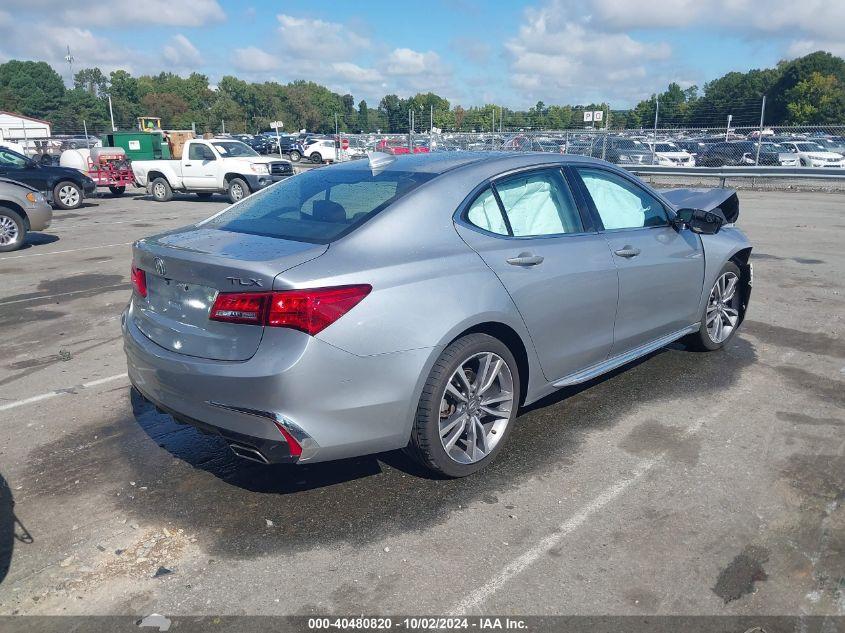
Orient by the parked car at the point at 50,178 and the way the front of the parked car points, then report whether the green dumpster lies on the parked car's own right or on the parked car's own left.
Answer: on the parked car's own left

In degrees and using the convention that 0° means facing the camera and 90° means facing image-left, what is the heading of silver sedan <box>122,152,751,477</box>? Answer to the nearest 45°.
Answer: approximately 225°

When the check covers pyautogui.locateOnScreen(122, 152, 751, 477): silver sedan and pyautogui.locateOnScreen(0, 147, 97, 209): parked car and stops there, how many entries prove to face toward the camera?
0

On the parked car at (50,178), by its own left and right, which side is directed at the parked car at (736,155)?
front

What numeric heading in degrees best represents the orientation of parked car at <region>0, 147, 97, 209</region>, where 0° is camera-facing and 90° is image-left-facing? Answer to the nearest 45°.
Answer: approximately 270°

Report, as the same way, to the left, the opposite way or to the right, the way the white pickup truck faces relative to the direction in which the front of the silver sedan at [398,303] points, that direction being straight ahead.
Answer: to the right

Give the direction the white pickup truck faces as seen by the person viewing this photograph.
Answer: facing the viewer and to the right of the viewer

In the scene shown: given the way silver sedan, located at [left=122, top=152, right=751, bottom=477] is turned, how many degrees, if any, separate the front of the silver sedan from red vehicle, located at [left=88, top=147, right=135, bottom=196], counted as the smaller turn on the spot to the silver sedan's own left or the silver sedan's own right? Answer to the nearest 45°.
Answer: approximately 90° to the silver sedan's own left

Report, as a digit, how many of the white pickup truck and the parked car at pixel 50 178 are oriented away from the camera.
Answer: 0

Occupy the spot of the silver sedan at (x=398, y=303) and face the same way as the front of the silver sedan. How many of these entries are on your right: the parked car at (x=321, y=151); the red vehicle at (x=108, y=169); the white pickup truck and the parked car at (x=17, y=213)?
0

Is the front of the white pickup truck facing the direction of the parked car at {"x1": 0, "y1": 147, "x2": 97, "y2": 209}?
no

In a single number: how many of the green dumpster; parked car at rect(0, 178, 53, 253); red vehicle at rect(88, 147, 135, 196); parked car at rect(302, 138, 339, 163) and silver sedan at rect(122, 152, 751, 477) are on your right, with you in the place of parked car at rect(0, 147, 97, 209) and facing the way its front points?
2

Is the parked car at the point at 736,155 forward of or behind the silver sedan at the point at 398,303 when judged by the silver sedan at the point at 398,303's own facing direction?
forward

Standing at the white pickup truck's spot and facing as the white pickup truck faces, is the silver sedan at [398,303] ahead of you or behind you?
ahead

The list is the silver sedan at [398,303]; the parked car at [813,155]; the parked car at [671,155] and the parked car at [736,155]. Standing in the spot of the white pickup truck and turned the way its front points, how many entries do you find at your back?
0

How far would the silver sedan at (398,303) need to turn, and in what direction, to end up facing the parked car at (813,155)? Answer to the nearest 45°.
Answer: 0° — it already faces it

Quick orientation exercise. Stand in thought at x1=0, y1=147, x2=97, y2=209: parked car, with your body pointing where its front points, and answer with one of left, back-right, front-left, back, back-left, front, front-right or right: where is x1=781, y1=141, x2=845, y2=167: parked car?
front

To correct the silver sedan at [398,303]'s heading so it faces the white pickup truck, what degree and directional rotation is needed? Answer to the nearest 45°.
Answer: approximately 45° to its left
